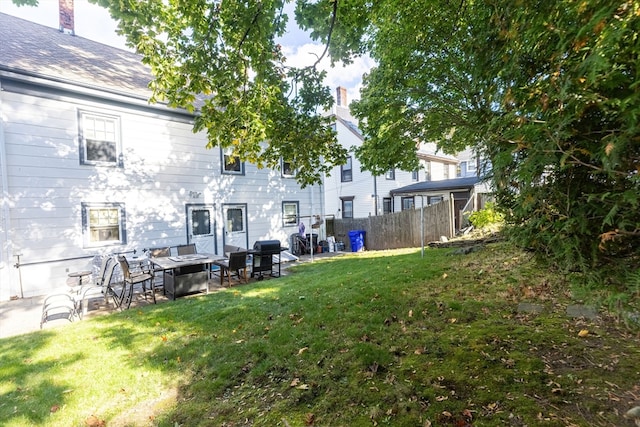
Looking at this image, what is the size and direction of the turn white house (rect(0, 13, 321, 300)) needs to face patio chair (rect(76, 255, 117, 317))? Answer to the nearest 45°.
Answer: approximately 45° to its right

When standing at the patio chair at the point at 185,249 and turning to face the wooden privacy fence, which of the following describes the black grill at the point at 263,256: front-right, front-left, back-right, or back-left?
front-right

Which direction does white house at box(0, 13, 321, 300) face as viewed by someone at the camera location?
facing the viewer and to the right of the viewer

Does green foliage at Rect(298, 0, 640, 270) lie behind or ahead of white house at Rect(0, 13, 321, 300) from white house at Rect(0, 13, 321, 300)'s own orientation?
ahead

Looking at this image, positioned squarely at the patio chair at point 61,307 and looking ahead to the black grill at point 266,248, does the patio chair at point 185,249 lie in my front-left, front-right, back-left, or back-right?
front-left

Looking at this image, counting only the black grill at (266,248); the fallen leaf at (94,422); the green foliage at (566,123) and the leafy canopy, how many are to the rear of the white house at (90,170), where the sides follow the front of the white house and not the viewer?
0

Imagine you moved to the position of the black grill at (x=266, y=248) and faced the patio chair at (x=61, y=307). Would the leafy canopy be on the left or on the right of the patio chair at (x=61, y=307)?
left

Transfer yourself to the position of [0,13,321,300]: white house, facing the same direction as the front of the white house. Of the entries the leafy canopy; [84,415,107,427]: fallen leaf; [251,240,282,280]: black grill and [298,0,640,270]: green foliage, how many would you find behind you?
0

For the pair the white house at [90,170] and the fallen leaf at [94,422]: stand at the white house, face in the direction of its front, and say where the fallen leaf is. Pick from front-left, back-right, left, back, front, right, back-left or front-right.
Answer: front-right

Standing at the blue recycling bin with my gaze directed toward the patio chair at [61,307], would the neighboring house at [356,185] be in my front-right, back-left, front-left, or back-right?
back-right

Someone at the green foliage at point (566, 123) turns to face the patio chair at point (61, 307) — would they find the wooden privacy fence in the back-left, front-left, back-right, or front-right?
front-right

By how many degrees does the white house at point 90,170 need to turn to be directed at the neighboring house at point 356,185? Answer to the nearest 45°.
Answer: approximately 90° to its left

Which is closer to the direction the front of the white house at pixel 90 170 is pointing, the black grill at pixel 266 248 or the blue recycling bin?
the black grill
